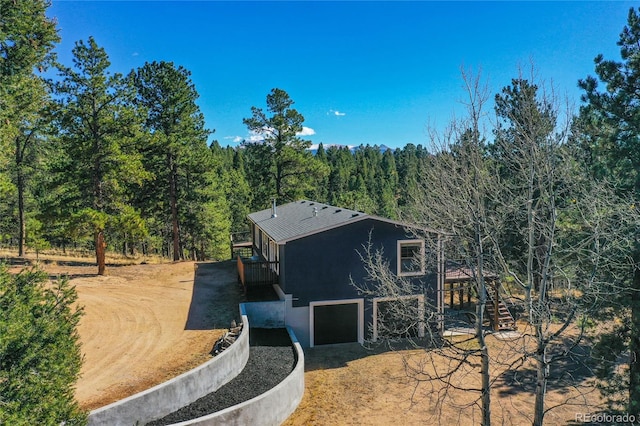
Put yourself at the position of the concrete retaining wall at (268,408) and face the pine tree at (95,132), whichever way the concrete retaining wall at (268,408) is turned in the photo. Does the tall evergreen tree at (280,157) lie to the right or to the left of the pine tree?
right

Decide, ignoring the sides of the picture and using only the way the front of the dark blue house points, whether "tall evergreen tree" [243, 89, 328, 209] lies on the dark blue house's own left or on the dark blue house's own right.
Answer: on the dark blue house's own right

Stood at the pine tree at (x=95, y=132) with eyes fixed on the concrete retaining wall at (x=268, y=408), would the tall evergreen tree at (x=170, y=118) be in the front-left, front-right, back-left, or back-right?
back-left

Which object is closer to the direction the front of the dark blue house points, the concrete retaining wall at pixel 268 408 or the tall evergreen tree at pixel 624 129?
the concrete retaining wall
